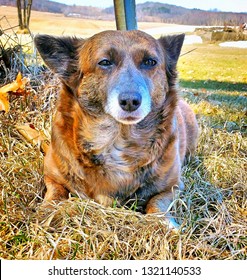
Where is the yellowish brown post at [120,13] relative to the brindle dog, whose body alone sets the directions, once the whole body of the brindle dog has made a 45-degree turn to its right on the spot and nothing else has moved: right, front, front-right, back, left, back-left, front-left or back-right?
back-right

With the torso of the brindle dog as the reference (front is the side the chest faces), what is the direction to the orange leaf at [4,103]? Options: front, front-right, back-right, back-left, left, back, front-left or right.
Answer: back-right

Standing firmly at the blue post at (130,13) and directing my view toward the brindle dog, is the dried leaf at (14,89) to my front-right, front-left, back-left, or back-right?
front-right

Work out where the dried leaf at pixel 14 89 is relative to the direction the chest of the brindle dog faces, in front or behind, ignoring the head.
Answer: behind

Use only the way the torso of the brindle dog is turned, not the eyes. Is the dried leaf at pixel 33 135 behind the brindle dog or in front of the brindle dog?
behind

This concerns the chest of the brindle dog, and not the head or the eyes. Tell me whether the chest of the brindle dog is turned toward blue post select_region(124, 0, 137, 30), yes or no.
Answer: no

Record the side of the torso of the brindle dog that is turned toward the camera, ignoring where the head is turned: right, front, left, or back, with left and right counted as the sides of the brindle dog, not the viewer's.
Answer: front
